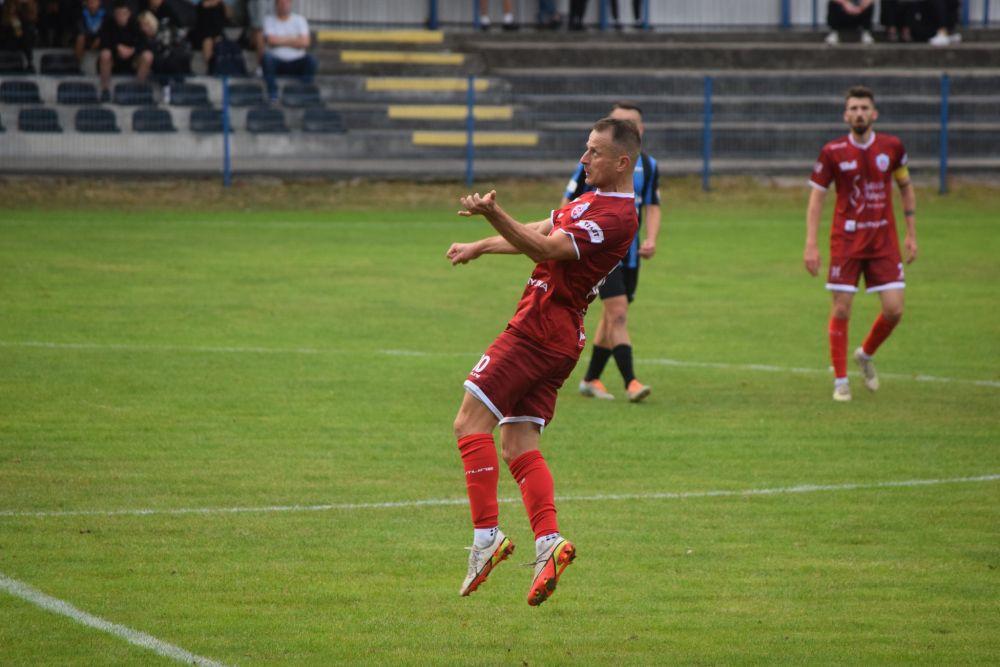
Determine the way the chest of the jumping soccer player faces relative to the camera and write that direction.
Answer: to the viewer's left

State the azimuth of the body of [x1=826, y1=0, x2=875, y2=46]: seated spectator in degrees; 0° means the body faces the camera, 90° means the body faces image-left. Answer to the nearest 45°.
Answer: approximately 0°

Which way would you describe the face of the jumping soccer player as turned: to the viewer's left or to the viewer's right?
to the viewer's left

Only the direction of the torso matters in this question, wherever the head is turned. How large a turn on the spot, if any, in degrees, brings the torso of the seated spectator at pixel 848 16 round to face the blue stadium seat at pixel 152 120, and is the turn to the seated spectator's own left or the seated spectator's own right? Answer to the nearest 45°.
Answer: approximately 45° to the seated spectator's own right

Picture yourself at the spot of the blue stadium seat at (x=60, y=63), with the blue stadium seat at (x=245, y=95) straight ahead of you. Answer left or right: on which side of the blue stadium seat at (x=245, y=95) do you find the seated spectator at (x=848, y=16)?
left

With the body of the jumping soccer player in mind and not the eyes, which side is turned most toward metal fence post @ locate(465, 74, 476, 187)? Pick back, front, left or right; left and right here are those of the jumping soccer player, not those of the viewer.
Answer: right

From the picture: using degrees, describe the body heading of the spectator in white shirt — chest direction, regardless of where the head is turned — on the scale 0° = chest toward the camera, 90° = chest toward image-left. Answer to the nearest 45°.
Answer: approximately 0°

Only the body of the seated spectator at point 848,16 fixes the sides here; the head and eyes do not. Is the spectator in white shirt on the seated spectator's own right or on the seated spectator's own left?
on the seated spectator's own right

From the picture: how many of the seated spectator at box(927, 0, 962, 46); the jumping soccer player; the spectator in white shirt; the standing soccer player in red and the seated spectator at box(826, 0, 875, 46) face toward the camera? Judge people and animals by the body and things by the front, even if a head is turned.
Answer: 4
